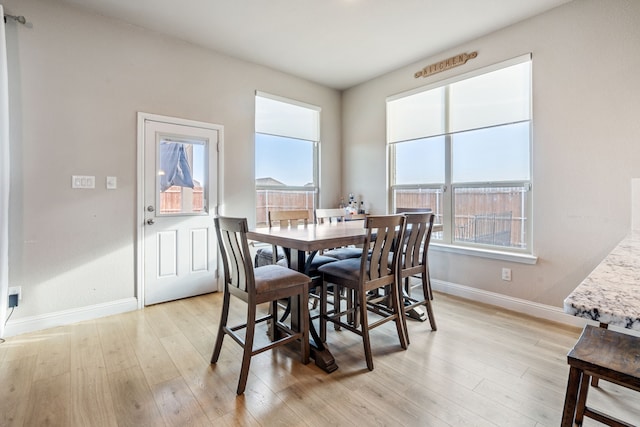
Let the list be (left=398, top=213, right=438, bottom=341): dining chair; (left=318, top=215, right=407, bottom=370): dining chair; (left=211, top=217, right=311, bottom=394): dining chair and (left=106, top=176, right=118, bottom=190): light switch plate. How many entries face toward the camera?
1

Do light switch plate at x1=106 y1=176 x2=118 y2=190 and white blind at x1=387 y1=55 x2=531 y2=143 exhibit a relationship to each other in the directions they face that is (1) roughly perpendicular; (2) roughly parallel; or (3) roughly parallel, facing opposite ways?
roughly perpendicular

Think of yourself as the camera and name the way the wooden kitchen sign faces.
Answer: facing the viewer and to the left of the viewer

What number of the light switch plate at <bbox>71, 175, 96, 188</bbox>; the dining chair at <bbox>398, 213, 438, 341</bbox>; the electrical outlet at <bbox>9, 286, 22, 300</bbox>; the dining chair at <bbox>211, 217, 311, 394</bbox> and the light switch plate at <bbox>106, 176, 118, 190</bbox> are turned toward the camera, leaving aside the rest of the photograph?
3

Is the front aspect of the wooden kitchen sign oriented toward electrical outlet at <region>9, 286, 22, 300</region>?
yes

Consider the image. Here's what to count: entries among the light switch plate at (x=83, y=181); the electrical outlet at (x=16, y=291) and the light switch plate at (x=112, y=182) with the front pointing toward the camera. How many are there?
3

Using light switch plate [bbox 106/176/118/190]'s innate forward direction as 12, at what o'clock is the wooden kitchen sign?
The wooden kitchen sign is roughly at 10 o'clock from the light switch plate.

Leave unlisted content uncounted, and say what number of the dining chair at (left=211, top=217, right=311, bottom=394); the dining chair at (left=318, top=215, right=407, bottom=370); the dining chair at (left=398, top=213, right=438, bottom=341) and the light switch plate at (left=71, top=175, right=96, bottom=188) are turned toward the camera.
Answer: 1

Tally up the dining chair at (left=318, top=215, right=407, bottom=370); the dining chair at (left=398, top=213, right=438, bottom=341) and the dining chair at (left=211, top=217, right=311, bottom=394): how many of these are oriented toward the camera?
0

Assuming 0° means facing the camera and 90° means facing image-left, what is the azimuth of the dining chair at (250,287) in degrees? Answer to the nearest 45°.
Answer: approximately 225°

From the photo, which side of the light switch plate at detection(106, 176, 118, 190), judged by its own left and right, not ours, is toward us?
front

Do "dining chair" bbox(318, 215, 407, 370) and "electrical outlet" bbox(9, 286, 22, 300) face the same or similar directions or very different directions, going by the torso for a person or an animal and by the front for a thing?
very different directions

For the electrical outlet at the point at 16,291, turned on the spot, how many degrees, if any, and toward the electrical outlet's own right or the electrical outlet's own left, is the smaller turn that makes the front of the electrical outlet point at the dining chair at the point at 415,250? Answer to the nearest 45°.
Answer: approximately 45° to the electrical outlet's own left

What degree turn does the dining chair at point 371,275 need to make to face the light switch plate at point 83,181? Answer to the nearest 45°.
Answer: approximately 45° to its left

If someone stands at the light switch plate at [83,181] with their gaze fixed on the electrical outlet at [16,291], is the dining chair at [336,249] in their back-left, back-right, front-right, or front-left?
back-left

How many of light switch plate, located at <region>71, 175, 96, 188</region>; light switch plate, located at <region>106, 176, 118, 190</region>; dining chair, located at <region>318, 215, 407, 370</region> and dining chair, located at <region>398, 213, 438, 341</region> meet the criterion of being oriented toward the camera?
2

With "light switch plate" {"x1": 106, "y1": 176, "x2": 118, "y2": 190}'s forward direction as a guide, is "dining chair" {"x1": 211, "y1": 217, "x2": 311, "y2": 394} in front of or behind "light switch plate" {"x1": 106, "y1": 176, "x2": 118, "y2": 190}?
in front
